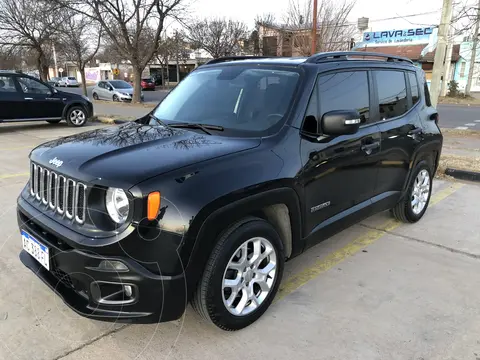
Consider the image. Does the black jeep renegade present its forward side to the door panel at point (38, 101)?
no

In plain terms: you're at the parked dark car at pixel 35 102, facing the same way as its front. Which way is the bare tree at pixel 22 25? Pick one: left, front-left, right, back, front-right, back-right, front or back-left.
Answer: left

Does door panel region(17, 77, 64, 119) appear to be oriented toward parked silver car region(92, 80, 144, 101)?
no

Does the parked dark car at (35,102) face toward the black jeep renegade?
no

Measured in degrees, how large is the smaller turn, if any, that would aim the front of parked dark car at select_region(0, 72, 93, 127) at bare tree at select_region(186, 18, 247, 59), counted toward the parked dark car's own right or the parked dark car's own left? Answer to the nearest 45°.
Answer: approximately 45° to the parked dark car's own left

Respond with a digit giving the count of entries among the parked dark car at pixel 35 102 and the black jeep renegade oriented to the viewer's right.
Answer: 1

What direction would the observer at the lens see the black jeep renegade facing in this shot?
facing the viewer and to the left of the viewer

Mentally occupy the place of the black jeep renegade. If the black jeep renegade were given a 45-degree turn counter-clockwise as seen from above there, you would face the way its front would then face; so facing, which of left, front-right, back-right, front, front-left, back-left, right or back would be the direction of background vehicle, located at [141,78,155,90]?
back

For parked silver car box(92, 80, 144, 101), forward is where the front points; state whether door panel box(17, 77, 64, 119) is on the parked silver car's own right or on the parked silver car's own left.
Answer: on the parked silver car's own right

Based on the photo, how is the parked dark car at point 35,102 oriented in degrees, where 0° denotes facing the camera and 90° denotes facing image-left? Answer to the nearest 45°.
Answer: approximately 270°
